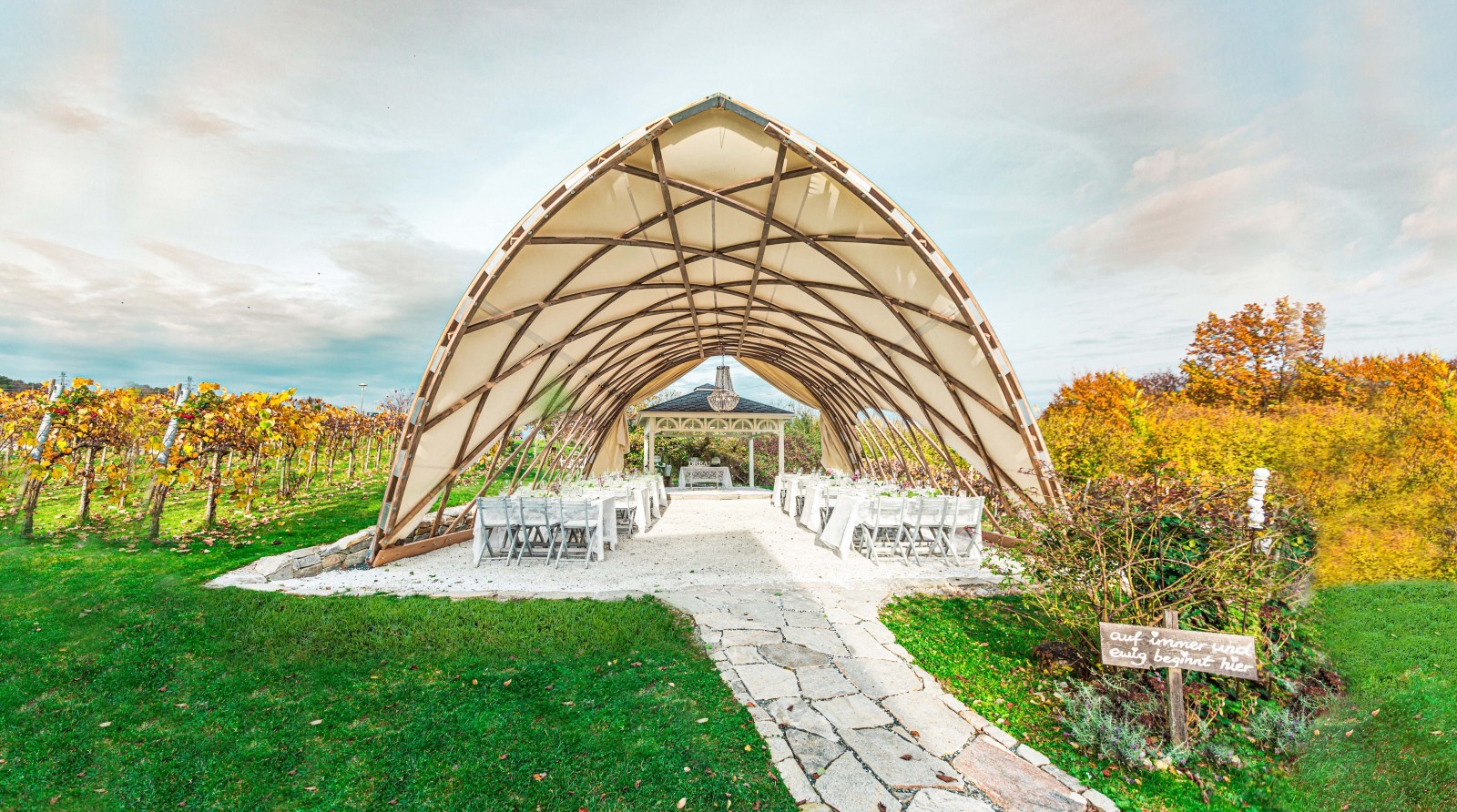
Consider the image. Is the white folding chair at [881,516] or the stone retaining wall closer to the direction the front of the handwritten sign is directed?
the stone retaining wall

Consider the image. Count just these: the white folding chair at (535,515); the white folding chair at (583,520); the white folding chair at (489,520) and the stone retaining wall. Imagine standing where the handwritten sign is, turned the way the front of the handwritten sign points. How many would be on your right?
4

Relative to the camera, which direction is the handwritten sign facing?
toward the camera

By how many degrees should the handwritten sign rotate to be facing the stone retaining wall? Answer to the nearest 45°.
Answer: approximately 90° to its right

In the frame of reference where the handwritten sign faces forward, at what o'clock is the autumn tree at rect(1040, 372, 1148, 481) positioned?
The autumn tree is roughly at 6 o'clock from the handwritten sign.

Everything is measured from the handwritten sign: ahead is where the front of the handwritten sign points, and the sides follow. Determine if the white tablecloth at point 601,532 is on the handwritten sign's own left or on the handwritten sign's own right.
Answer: on the handwritten sign's own right

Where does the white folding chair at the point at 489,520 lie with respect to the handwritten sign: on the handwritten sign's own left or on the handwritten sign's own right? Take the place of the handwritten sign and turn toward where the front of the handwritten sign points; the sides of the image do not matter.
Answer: on the handwritten sign's own right

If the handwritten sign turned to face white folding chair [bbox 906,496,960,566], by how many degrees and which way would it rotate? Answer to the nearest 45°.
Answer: approximately 135° to its right

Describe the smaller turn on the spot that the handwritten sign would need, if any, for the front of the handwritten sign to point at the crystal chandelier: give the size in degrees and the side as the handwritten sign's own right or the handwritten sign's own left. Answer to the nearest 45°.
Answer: approximately 135° to the handwritten sign's own right

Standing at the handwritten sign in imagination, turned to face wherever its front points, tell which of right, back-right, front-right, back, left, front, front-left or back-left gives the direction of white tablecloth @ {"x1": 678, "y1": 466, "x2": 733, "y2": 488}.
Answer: back-right

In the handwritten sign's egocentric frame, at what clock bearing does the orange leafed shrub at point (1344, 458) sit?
The orange leafed shrub is roughly at 7 o'clock from the handwritten sign.

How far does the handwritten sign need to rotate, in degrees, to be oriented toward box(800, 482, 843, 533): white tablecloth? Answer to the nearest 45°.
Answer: approximately 135° to its right

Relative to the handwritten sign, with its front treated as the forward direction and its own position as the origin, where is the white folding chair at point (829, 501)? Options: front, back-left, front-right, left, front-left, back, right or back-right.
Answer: back-right

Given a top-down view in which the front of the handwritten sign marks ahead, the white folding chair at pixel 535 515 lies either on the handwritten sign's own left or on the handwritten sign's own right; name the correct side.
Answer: on the handwritten sign's own right

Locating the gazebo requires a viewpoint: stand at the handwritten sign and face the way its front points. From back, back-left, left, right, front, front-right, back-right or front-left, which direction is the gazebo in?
back-right
